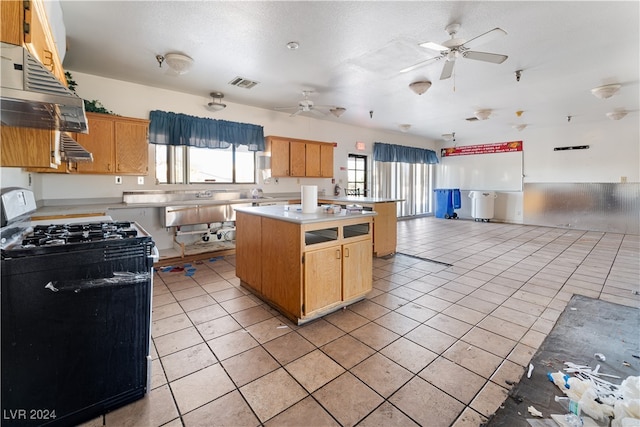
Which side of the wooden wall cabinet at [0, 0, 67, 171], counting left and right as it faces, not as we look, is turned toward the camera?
right

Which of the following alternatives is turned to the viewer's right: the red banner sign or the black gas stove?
the black gas stove

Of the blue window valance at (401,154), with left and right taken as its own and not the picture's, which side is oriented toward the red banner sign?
left

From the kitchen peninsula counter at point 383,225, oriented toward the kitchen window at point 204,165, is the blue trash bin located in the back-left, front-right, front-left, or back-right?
back-right

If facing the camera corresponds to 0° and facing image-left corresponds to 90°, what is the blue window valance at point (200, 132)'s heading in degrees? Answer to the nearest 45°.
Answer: approximately 315°

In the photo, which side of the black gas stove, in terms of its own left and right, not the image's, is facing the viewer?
right

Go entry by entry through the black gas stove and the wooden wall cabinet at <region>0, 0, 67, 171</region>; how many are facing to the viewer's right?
2

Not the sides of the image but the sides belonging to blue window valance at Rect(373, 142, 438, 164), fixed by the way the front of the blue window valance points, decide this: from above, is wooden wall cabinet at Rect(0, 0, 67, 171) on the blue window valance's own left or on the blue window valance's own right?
on the blue window valance's own right

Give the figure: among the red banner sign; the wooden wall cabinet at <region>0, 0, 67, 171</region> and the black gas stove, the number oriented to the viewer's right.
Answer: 2
